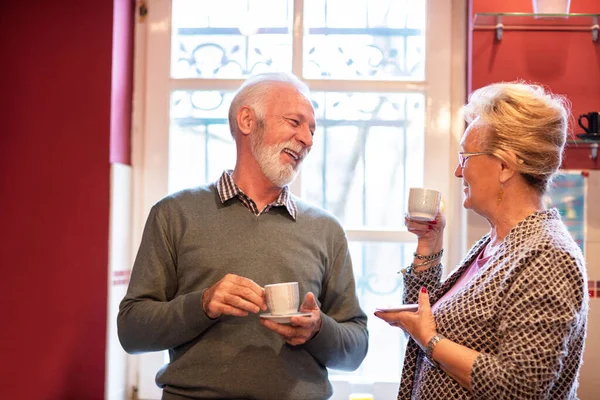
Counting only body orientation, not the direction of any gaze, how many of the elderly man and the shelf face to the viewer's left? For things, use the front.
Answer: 0

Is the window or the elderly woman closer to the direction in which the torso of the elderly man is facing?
the elderly woman

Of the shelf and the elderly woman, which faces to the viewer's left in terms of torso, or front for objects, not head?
the elderly woman

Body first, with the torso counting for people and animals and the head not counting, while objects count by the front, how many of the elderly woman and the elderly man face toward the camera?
1

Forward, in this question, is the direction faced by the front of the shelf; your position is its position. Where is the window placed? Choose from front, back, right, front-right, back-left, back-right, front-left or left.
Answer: right

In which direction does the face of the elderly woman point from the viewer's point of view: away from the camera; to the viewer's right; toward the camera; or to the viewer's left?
to the viewer's left

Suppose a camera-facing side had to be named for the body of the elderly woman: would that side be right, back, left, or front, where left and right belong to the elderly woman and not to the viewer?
left

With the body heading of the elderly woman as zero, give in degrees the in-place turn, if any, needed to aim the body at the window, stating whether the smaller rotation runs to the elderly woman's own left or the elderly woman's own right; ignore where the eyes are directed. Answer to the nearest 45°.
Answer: approximately 45° to the elderly woman's own right

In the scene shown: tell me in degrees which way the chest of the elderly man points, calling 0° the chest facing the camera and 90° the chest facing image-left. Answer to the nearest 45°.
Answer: approximately 0°

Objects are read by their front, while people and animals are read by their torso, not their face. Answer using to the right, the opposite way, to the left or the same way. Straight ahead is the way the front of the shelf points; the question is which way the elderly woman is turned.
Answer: to the right

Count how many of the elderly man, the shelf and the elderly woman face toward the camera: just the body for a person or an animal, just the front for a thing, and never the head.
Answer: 2

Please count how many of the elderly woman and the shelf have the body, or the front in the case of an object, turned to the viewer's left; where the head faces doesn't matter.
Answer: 1

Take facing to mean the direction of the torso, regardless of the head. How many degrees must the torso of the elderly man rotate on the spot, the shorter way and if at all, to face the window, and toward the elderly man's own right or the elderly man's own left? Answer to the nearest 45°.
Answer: approximately 135° to the elderly man's own left
